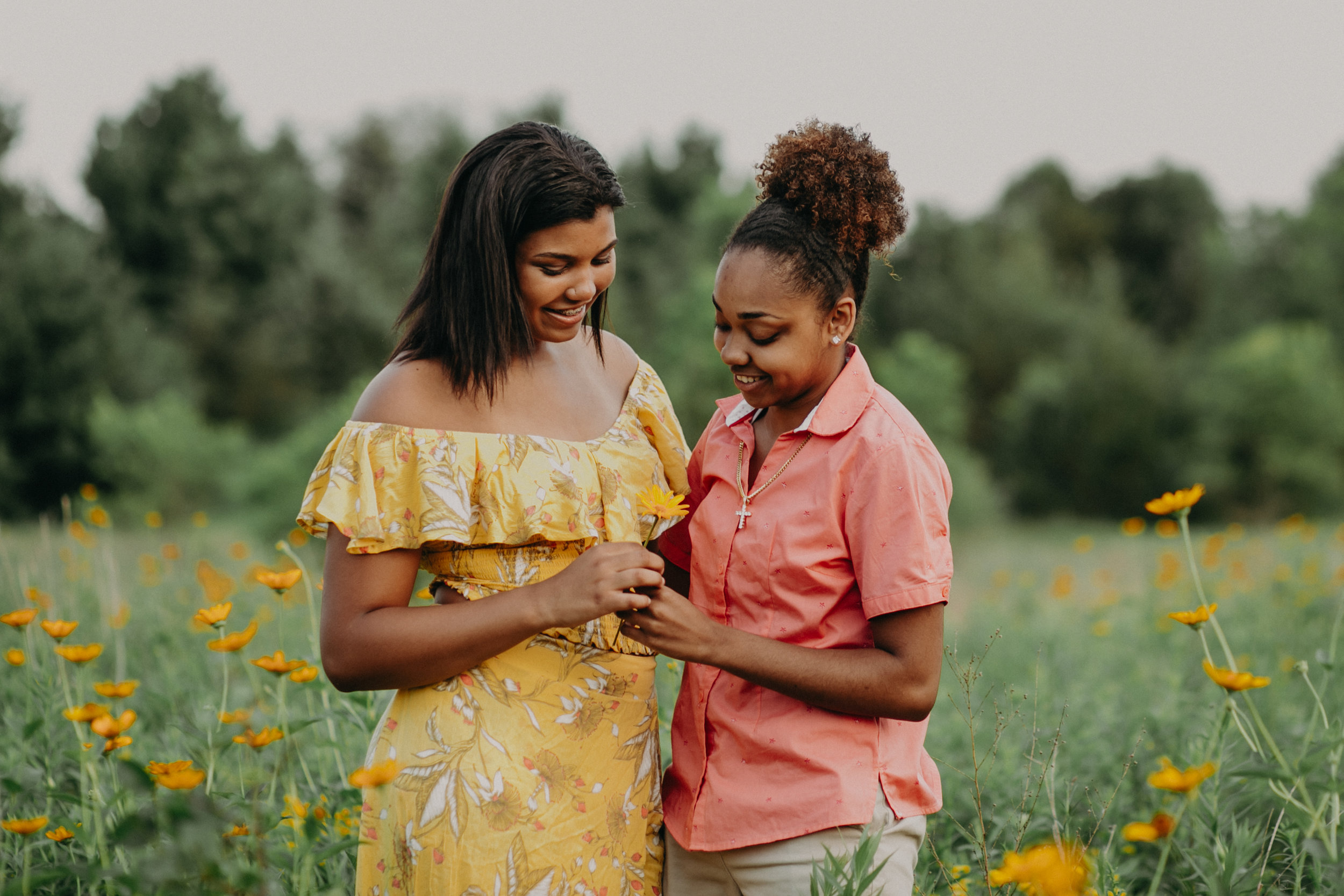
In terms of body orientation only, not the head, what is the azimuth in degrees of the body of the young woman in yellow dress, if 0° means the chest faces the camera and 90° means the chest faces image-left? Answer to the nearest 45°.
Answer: approximately 315°

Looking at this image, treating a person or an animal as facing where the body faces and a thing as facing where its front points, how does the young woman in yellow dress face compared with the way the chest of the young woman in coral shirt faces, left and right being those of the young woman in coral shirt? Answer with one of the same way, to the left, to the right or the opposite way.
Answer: to the left

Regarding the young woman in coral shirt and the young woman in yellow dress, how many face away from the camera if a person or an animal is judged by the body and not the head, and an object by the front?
0

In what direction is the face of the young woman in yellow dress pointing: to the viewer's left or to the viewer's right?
to the viewer's right

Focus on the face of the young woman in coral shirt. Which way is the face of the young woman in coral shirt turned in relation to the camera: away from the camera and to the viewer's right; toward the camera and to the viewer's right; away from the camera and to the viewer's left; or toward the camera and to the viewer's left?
toward the camera and to the viewer's left

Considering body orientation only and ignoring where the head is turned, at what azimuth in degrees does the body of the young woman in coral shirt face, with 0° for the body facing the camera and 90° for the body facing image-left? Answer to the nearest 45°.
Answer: approximately 45°

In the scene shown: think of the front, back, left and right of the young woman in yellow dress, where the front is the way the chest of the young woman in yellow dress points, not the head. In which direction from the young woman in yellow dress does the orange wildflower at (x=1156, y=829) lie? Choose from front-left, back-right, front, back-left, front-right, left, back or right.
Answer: front

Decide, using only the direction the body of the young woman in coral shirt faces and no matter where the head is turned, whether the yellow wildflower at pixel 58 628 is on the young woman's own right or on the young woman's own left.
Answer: on the young woman's own right
